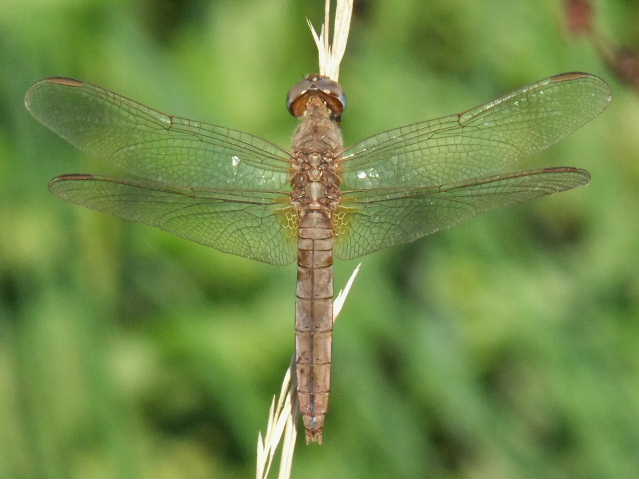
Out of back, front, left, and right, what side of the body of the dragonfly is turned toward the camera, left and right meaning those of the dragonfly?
back
